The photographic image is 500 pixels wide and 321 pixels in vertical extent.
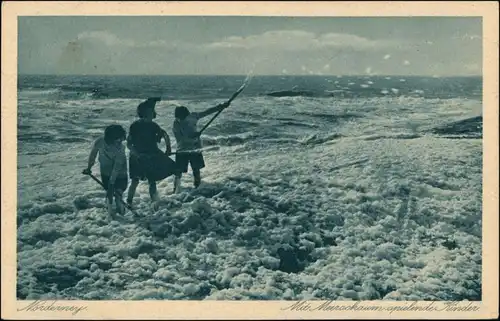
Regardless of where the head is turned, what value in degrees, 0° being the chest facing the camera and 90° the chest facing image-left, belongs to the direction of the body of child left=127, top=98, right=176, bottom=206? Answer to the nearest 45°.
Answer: approximately 180°
